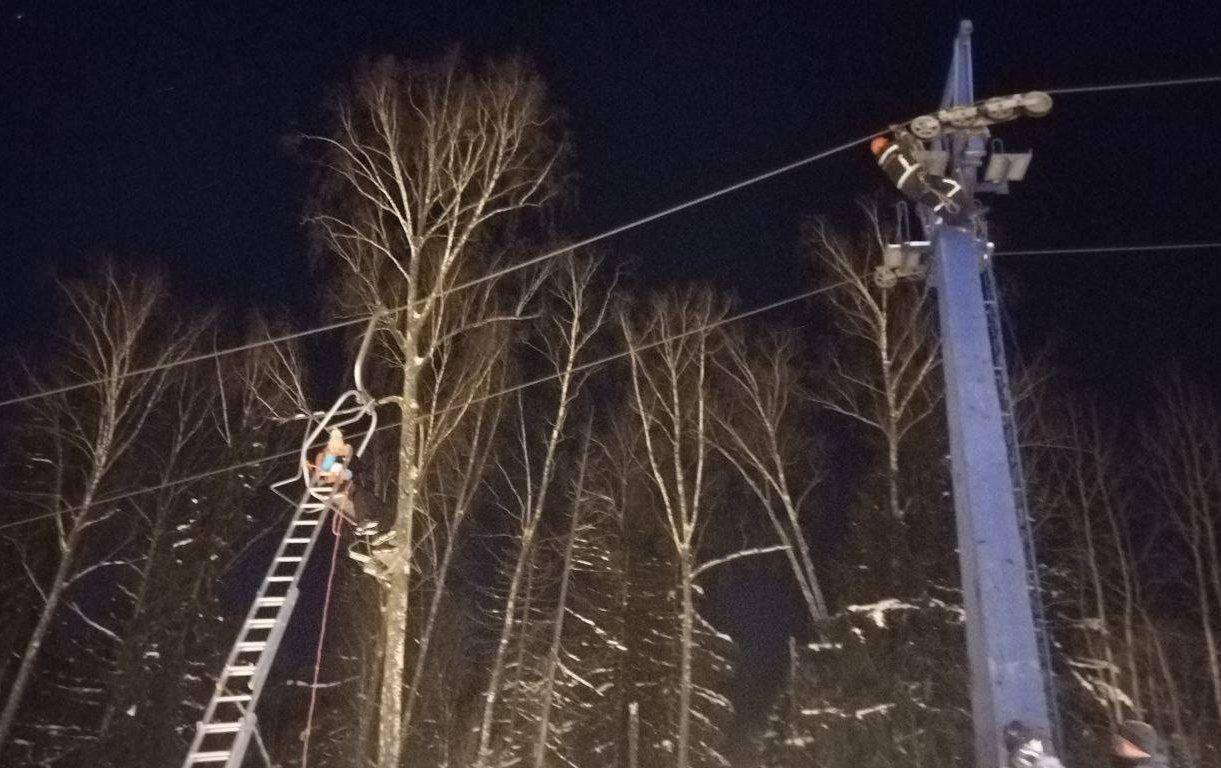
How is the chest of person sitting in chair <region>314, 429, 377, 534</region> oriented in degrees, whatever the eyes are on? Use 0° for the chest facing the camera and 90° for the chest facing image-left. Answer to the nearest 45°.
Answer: approximately 315°
